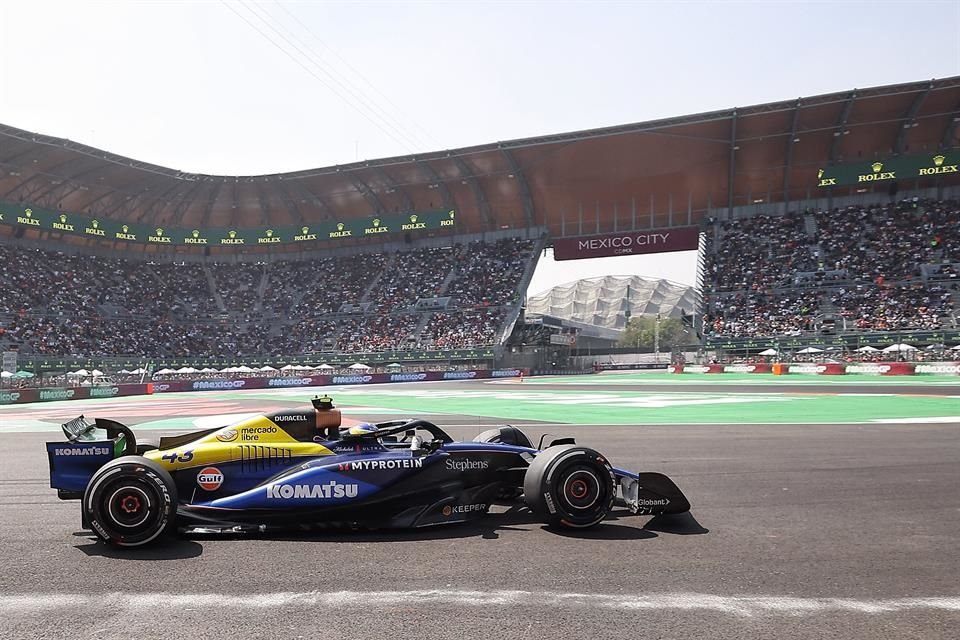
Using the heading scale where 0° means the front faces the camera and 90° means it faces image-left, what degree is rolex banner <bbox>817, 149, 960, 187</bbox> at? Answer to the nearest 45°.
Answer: approximately 45°

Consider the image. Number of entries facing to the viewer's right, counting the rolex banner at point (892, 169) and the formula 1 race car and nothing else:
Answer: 1

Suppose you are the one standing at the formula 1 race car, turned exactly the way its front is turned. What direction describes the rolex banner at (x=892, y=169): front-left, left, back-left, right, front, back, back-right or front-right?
front-left

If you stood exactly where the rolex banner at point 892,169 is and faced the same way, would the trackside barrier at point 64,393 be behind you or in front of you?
in front

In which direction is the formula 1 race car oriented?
to the viewer's right

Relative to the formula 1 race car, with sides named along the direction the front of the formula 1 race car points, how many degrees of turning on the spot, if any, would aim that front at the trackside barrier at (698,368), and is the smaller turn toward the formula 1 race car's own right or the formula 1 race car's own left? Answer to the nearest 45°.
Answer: approximately 45° to the formula 1 race car's own left

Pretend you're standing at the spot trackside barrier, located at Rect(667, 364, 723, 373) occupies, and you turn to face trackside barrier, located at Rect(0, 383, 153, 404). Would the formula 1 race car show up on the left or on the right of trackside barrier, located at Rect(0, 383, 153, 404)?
left

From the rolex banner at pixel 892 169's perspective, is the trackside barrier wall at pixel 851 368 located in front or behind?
in front
